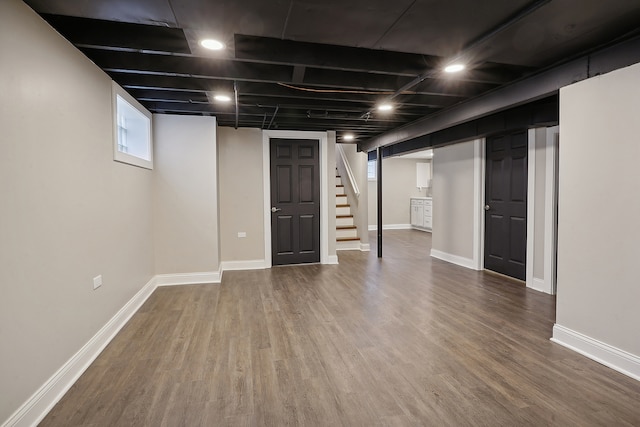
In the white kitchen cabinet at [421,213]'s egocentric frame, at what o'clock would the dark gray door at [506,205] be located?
The dark gray door is roughly at 10 o'clock from the white kitchen cabinet.

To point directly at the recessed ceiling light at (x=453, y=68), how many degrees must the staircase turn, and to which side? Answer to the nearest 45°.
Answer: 0° — it already faces it

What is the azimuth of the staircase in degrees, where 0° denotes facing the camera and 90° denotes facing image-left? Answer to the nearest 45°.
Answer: approximately 0°

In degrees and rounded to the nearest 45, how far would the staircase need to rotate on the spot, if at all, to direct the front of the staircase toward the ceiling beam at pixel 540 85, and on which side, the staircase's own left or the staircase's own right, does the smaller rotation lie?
0° — it already faces it

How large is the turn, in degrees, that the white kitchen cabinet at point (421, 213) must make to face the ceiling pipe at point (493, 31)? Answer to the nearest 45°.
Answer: approximately 45° to its left

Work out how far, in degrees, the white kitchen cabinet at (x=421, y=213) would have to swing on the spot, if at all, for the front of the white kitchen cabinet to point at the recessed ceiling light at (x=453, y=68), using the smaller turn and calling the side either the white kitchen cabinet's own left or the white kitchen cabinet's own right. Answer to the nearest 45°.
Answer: approximately 45° to the white kitchen cabinet's own left
